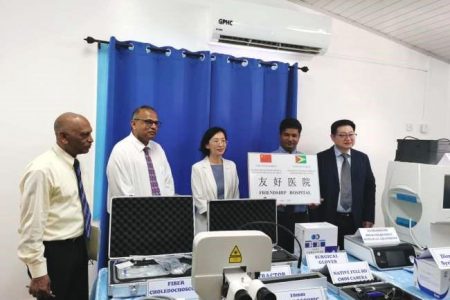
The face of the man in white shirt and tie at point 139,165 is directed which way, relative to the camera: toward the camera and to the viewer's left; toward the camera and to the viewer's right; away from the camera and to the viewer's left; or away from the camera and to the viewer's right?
toward the camera and to the viewer's right

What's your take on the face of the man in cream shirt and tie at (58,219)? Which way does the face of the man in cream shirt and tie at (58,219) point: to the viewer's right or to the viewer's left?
to the viewer's right

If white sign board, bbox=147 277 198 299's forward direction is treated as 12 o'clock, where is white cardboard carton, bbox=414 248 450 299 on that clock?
The white cardboard carton is roughly at 9 o'clock from the white sign board.

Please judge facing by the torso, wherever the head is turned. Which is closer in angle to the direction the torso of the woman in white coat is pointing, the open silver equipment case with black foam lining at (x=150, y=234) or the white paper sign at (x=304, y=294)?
the white paper sign

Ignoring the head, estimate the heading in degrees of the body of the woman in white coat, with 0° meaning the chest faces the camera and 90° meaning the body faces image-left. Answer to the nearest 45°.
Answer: approximately 315°

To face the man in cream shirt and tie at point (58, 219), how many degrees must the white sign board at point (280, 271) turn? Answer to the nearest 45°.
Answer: approximately 90° to its right
